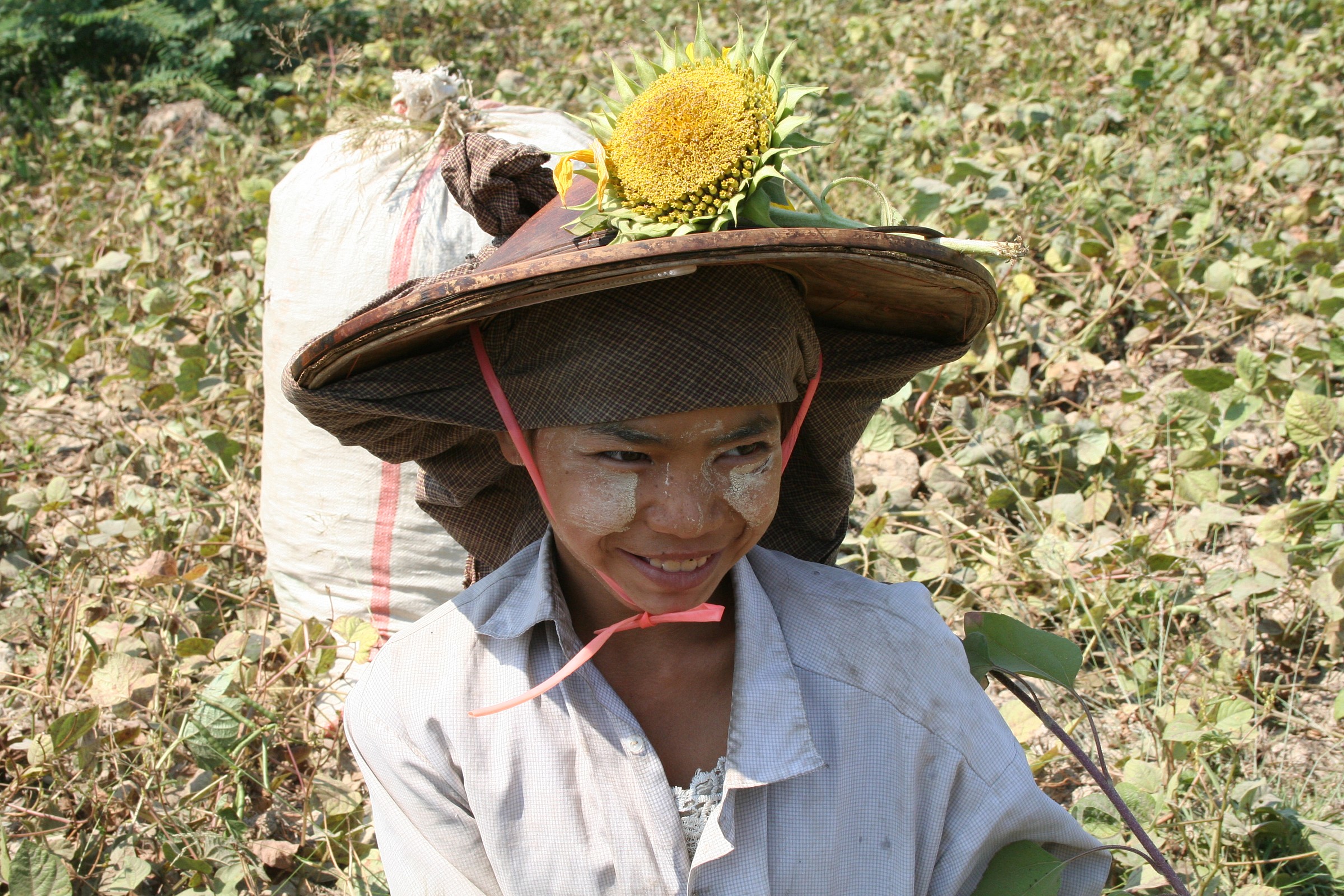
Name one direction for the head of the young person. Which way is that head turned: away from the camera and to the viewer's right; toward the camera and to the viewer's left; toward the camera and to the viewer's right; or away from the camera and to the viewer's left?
toward the camera and to the viewer's right

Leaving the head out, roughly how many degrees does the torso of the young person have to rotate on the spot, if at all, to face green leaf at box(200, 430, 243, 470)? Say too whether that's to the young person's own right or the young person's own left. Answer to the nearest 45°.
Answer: approximately 135° to the young person's own right

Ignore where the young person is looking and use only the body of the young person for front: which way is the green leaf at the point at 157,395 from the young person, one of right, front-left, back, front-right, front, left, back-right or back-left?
back-right

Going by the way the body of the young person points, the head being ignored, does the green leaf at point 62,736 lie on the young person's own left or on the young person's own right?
on the young person's own right

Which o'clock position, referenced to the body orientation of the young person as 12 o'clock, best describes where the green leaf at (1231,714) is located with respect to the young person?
The green leaf is roughly at 8 o'clock from the young person.

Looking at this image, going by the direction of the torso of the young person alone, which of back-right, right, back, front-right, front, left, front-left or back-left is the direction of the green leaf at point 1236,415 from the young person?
back-left

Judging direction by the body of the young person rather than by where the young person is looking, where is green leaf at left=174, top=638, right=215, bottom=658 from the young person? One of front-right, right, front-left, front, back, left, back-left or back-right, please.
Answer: back-right

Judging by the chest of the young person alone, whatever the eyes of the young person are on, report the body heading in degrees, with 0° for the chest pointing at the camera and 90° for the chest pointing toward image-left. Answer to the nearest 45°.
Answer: approximately 0°

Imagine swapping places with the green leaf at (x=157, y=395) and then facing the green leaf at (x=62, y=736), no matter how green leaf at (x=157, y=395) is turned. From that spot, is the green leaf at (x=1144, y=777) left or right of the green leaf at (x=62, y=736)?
left

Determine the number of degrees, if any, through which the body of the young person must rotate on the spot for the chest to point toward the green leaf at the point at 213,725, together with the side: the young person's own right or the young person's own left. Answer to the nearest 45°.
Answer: approximately 135° to the young person's own right

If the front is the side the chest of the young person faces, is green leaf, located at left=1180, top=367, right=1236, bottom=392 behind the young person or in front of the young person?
behind
